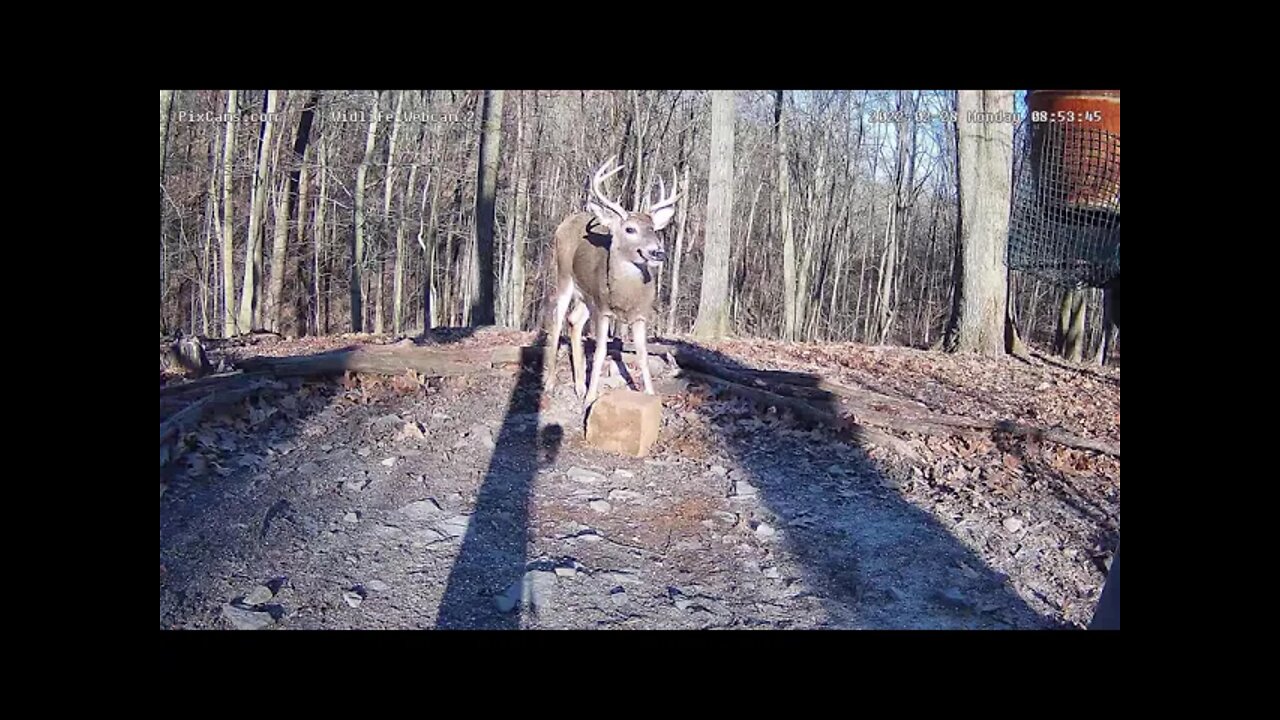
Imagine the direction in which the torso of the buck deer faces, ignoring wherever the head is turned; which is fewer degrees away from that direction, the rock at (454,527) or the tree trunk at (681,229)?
the rock

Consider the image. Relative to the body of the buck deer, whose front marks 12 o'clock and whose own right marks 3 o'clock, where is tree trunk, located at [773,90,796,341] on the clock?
The tree trunk is roughly at 8 o'clock from the buck deer.

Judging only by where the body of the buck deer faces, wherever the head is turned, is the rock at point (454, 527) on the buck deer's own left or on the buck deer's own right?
on the buck deer's own right

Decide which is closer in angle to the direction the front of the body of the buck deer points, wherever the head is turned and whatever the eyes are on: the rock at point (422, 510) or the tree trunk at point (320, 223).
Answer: the rock

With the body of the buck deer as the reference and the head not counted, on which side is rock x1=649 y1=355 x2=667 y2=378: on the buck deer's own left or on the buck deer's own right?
on the buck deer's own left

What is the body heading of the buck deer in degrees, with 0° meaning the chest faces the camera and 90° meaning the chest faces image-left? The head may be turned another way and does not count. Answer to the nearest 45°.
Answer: approximately 315°

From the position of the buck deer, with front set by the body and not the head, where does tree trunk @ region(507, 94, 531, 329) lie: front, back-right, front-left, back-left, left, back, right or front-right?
back-left

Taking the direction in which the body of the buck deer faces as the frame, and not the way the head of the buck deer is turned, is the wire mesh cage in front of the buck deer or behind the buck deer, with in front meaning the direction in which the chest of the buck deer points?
in front

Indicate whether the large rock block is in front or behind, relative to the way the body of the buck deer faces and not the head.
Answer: in front

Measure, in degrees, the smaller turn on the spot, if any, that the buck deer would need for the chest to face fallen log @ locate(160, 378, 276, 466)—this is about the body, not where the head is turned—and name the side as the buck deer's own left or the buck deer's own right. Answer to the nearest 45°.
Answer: approximately 90° to the buck deer's own right

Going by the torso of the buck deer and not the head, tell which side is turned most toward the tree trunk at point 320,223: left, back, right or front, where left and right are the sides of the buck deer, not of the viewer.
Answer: back

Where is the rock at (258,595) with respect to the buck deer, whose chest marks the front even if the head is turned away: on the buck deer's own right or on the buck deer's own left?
on the buck deer's own right

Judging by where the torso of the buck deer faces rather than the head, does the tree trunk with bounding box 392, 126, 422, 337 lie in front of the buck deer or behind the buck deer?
behind
